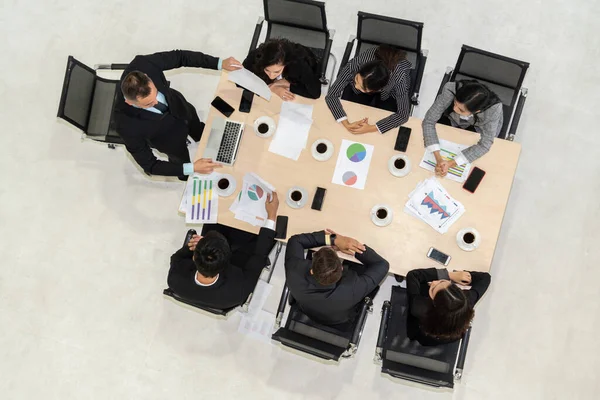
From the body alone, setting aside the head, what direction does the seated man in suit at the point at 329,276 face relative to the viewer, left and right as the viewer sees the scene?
facing away from the viewer

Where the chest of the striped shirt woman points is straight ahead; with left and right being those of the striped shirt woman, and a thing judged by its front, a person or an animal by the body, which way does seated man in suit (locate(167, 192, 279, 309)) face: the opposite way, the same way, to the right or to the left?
the opposite way

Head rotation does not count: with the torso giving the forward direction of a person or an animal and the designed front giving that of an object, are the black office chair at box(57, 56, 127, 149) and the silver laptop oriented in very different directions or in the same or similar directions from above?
very different directions

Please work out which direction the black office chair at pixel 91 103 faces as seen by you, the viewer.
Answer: facing to the right of the viewer

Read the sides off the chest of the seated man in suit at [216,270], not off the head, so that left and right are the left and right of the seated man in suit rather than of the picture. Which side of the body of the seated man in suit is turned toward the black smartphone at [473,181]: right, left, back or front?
right

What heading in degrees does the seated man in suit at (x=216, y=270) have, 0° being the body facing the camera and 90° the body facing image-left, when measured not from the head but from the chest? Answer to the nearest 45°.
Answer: approximately 180°

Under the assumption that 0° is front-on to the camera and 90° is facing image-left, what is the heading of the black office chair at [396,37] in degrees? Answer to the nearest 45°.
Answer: approximately 0°

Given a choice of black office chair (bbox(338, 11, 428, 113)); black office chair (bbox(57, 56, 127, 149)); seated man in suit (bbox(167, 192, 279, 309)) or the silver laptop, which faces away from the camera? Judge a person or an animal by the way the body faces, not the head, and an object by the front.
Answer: the seated man in suit

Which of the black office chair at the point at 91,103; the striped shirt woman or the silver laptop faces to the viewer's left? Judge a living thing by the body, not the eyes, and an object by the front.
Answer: the silver laptop

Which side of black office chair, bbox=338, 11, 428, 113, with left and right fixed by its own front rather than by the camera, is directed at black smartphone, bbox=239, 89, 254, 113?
right

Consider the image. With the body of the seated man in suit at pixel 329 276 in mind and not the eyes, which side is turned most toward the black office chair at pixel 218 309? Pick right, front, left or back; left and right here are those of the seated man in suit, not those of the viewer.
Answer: left
